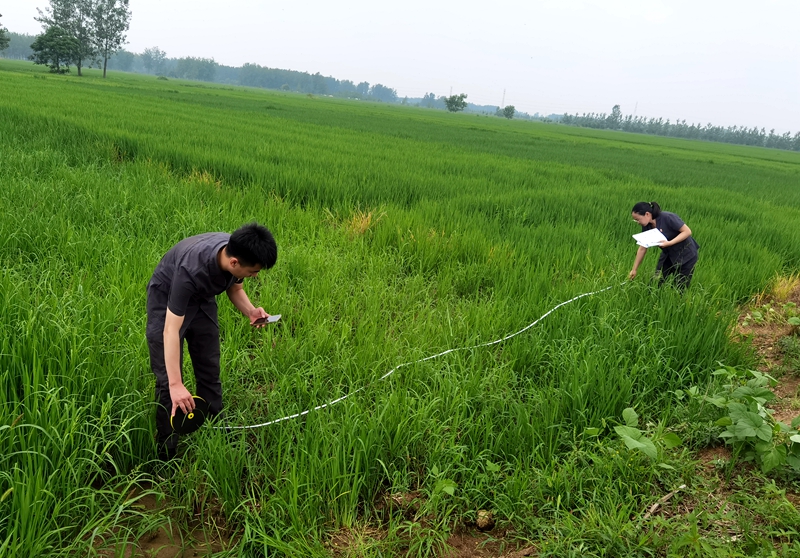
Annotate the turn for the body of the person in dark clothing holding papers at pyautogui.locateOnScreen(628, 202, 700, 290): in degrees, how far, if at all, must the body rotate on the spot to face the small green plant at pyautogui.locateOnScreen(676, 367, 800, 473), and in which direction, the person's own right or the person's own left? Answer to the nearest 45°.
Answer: approximately 90° to the person's own left

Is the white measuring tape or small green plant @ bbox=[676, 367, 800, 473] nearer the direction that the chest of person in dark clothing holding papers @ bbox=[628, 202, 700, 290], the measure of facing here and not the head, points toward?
the white measuring tape

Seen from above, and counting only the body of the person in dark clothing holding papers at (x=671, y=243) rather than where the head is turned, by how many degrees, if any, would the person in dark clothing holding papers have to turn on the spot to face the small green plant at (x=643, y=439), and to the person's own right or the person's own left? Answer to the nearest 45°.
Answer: approximately 90° to the person's own left

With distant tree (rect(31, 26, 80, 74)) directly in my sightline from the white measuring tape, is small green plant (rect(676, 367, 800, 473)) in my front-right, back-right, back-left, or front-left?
back-right

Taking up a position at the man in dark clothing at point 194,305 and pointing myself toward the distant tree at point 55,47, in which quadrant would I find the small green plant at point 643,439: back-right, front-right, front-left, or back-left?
back-right

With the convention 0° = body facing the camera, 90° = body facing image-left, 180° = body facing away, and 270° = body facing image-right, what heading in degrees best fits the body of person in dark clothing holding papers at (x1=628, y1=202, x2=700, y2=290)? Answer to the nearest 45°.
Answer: approximately 90°

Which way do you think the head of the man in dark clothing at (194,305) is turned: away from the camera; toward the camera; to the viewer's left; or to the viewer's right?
to the viewer's right

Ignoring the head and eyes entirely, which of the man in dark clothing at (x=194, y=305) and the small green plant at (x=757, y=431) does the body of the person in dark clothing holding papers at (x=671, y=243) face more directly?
the man in dark clothing

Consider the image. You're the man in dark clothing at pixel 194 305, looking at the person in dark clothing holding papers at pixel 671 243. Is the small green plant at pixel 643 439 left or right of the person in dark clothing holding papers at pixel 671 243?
right
